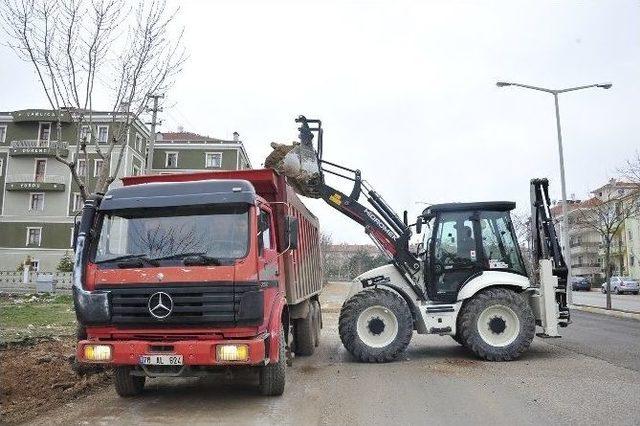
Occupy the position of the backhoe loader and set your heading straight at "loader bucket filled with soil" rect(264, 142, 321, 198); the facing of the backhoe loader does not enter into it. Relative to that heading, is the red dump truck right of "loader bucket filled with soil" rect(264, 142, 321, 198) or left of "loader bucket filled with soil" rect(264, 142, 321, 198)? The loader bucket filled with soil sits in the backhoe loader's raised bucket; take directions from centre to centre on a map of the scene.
left

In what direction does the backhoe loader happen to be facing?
to the viewer's left

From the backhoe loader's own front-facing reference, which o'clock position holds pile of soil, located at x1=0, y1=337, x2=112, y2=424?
The pile of soil is roughly at 11 o'clock from the backhoe loader.

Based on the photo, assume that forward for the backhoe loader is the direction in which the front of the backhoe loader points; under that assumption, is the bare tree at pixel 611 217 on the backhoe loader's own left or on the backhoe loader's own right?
on the backhoe loader's own right

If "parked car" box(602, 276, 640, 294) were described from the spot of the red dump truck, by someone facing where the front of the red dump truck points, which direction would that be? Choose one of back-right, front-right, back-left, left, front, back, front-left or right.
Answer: back-left

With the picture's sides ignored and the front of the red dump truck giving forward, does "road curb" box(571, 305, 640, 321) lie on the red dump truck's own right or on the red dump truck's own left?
on the red dump truck's own left

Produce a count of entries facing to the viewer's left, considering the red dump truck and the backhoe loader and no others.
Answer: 1

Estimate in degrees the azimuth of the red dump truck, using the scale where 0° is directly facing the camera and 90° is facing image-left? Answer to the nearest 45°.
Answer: approximately 0°

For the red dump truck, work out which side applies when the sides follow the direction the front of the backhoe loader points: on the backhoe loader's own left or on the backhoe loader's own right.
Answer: on the backhoe loader's own left

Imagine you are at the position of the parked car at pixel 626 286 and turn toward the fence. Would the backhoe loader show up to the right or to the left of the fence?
left
